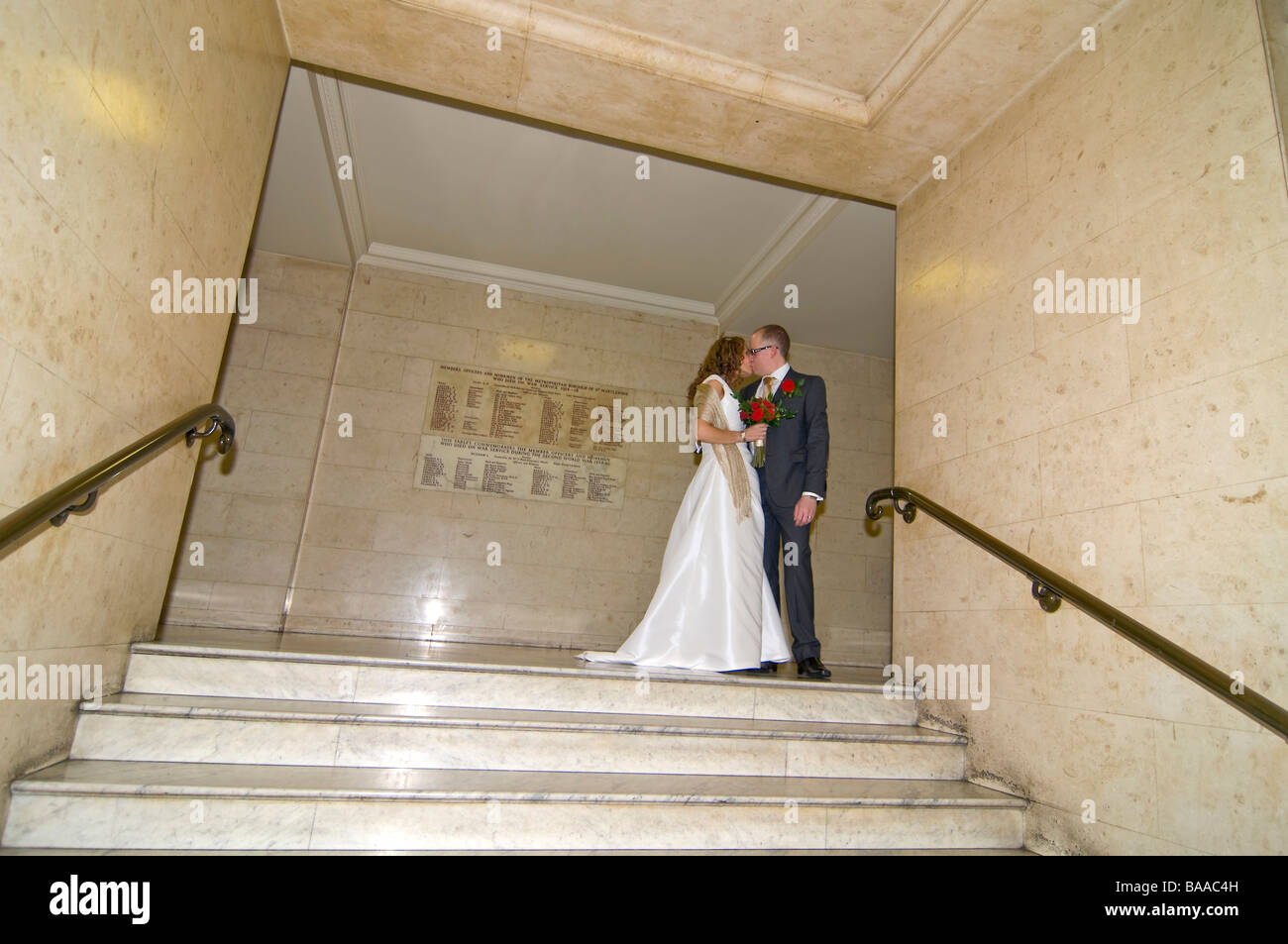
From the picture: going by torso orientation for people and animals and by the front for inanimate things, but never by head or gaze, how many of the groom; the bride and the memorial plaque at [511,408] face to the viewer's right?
1

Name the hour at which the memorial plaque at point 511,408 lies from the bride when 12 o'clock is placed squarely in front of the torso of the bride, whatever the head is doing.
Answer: The memorial plaque is roughly at 8 o'clock from the bride.

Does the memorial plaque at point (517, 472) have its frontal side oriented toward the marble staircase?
yes

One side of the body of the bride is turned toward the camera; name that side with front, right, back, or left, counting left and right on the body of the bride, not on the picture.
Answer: right

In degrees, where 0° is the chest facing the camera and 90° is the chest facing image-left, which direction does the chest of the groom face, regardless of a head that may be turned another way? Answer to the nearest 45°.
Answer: approximately 45°

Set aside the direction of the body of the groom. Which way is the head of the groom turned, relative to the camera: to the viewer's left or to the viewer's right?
to the viewer's left

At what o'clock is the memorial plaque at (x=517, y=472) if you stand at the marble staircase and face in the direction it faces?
The memorial plaque is roughly at 6 o'clock from the marble staircase.
